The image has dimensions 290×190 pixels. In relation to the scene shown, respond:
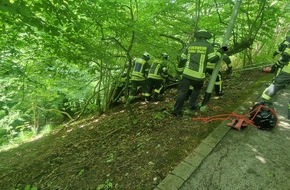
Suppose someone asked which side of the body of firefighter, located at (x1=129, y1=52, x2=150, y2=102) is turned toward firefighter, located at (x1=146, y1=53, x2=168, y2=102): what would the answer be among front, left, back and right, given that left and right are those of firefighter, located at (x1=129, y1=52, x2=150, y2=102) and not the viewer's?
right

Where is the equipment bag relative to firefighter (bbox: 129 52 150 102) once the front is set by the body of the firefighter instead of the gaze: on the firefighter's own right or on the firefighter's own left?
on the firefighter's own right

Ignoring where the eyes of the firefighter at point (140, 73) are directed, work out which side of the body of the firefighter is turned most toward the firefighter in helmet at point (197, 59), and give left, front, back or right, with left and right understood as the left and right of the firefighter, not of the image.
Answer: right
